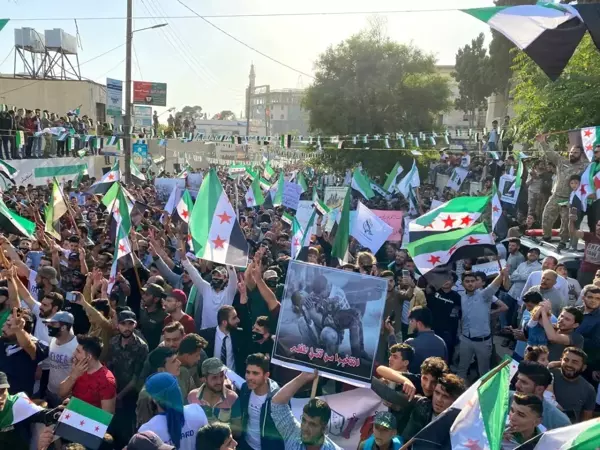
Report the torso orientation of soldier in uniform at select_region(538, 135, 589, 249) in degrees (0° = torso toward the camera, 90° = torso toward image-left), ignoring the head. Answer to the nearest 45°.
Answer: approximately 45°

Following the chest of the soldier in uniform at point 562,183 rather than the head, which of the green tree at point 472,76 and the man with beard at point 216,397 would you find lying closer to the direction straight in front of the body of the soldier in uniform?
the man with beard

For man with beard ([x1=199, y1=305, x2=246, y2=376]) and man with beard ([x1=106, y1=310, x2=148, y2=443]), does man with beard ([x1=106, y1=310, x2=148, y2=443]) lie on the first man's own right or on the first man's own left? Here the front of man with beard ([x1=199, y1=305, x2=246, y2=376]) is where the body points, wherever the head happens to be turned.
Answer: on the first man's own right
